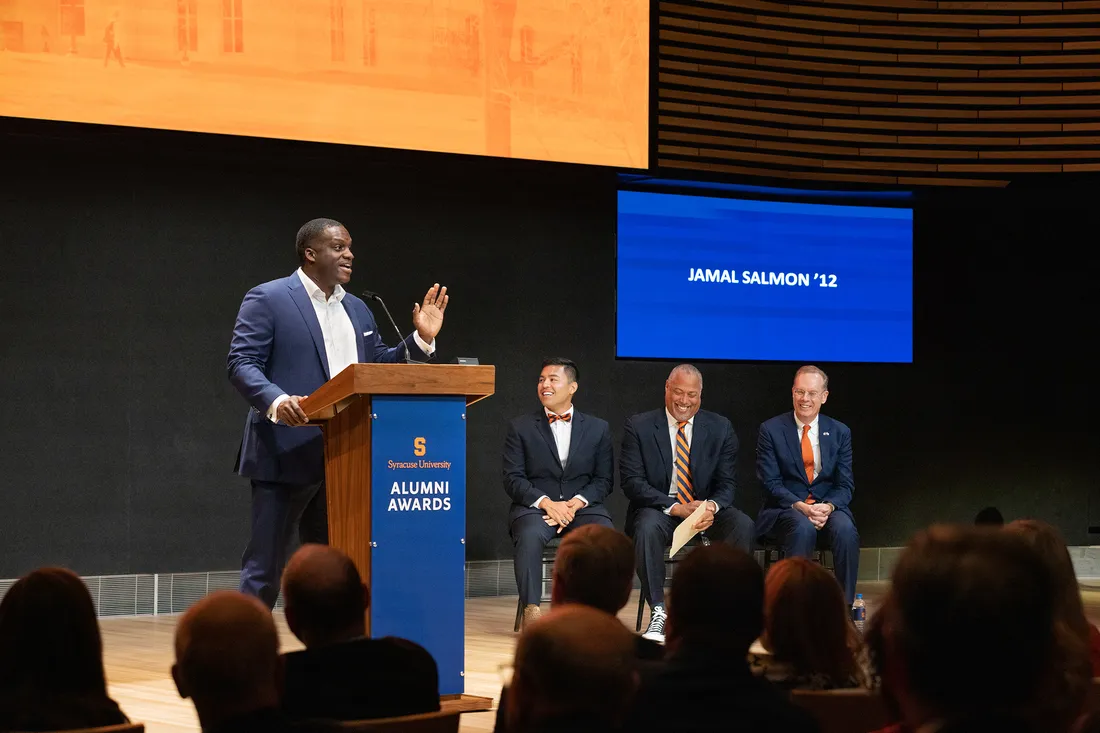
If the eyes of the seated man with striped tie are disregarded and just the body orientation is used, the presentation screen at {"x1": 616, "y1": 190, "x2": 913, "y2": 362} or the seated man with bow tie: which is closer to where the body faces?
the seated man with bow tie

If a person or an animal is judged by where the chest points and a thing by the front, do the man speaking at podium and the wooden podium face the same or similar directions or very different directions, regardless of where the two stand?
same or similar directions

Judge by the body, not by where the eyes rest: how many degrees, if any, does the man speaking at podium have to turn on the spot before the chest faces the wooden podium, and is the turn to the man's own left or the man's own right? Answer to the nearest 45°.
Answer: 0° — they already face it

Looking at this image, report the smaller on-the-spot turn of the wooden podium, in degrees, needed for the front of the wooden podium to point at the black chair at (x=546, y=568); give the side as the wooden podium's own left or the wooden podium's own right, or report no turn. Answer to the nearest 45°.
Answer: approximately 135° to the wooden podium's own left

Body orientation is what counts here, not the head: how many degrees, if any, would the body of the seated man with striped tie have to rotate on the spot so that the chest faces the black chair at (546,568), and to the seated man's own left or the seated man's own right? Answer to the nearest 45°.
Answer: approximately 90° to the seated man's own right

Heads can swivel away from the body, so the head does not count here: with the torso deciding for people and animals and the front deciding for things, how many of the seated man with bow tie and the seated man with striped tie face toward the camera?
2

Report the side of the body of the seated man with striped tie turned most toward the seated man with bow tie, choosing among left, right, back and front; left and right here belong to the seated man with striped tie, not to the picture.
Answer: right

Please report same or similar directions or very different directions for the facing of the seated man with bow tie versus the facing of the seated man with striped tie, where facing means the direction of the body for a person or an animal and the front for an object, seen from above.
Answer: same or similar directions

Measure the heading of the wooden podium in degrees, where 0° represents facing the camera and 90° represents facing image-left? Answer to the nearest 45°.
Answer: approximately 315°

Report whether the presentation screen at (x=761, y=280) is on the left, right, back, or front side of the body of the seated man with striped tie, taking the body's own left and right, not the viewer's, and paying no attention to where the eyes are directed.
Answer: back

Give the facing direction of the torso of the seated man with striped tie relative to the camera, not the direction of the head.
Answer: toward the camera

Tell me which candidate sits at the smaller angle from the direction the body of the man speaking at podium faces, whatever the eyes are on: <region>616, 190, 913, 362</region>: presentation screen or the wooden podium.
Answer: the wooden podium

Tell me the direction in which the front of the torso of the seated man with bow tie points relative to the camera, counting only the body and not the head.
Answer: toward the camera

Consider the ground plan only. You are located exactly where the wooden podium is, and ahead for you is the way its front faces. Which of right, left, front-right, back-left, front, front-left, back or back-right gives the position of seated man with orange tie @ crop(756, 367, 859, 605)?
left
